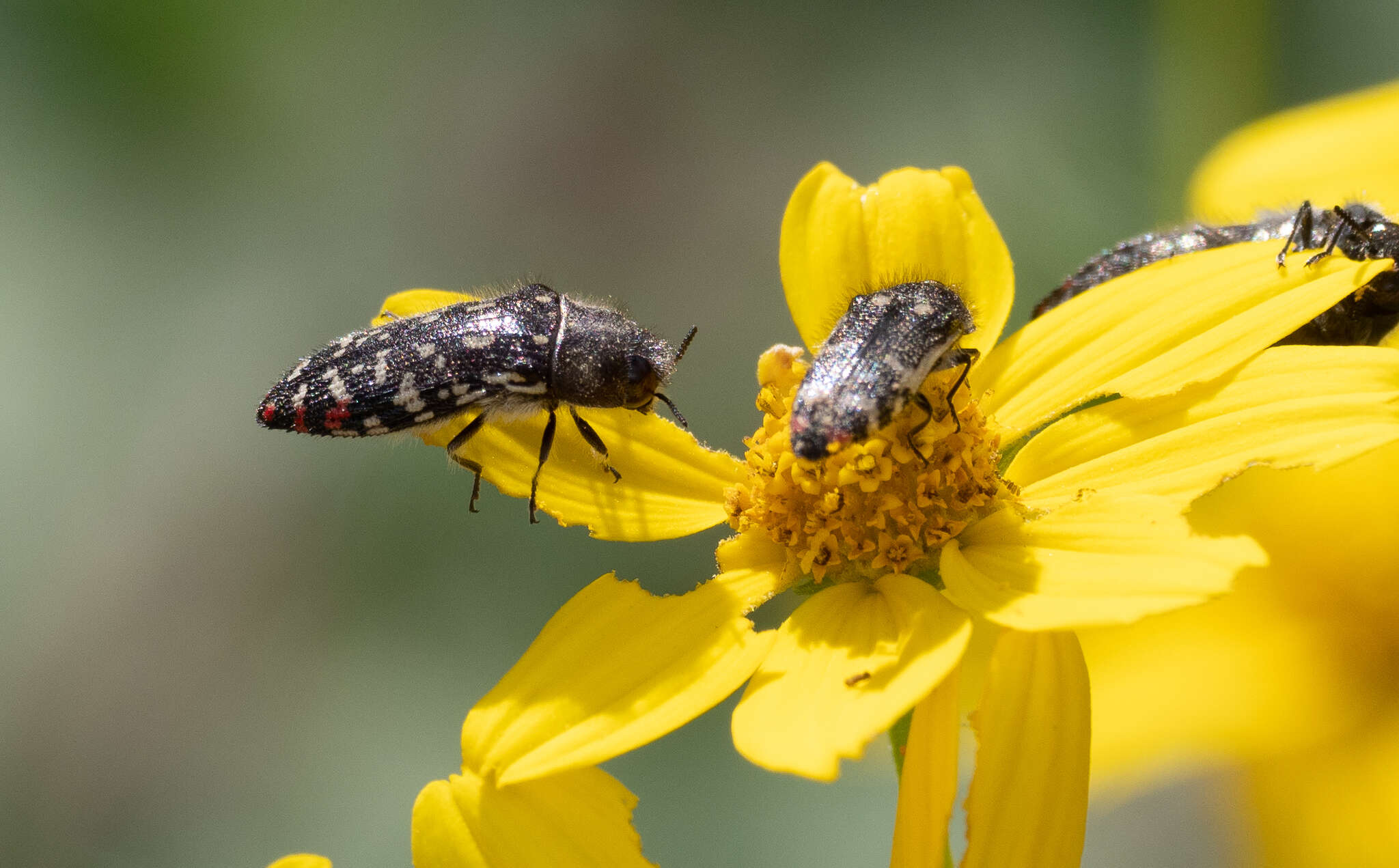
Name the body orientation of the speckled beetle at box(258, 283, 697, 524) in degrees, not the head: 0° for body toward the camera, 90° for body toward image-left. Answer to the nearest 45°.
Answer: approximately 270°

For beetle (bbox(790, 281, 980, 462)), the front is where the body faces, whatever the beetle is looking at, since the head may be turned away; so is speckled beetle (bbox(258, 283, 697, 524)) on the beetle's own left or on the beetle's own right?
on the beetle's own left

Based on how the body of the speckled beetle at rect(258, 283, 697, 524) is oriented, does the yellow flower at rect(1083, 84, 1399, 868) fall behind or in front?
in front

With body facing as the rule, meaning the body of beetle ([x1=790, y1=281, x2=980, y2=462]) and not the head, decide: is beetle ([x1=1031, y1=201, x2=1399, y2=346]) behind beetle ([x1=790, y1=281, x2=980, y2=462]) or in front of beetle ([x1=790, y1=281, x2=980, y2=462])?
in front

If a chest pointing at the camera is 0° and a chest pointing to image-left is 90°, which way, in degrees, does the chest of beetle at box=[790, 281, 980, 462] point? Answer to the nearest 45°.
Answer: approximately 225°

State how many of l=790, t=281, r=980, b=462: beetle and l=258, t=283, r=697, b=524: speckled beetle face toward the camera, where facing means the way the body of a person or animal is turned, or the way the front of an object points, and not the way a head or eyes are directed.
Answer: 0

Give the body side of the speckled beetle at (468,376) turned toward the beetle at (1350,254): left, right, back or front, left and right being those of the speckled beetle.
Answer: front
